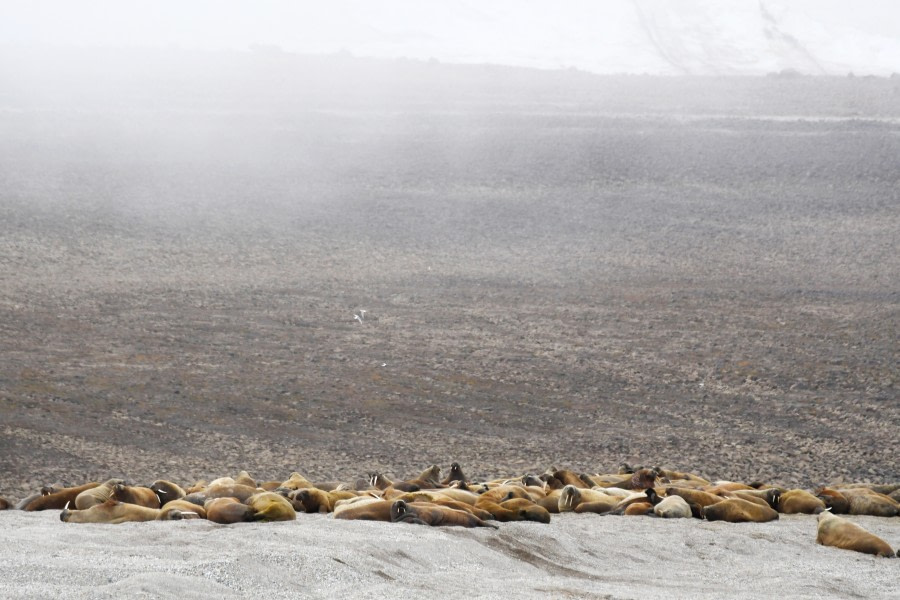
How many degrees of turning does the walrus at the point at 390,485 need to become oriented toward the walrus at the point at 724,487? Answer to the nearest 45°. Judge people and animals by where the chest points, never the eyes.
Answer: approximately 180°

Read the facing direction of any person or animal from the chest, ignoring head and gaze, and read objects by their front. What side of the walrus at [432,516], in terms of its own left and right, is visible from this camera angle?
left

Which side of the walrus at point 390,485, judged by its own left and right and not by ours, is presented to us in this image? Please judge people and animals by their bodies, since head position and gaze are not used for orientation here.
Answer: left

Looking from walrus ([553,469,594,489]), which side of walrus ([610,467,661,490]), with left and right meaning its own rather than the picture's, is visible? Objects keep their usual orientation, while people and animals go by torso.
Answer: back

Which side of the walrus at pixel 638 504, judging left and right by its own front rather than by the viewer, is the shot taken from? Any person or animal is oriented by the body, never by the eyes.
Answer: right

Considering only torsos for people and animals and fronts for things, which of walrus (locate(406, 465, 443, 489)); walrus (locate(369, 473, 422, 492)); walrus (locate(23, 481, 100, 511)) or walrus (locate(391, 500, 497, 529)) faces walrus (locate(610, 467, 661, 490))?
walrus (locate(406, 465, 443, 489))

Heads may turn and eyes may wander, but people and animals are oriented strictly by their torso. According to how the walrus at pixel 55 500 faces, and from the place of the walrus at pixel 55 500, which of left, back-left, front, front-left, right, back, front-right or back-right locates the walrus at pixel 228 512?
back-left

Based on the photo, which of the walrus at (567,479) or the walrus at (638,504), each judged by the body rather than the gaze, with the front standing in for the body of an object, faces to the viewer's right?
the walrus at (638,504)

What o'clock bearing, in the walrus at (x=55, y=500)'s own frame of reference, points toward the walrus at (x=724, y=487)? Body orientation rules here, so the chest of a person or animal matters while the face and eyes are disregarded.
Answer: the walrus at (x=724, y=487) is roughly at 6 o'clock from the walrus at (x=55, y=500).

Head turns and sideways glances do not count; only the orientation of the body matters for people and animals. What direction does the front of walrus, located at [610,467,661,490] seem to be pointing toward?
to the viewer's right

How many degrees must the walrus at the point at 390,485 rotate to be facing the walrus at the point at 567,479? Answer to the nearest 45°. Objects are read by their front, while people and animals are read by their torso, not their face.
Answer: approximately 180°

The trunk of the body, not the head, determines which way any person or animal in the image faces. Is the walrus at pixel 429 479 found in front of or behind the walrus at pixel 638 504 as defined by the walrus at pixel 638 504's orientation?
behind

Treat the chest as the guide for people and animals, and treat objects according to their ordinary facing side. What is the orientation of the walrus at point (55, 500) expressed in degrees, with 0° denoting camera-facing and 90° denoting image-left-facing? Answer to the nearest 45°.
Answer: approximately 90°
